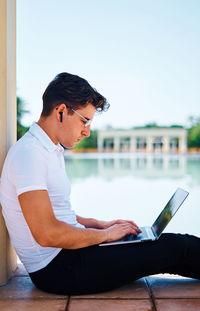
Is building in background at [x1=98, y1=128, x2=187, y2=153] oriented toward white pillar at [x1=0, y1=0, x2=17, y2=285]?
yes

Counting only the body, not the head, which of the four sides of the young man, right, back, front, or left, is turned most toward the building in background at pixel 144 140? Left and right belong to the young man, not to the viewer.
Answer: left

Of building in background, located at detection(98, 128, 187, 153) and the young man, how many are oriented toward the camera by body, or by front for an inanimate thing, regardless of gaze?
1

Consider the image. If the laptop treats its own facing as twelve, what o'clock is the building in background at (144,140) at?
The building in background is roughly at 3 o'clock from the laptop.

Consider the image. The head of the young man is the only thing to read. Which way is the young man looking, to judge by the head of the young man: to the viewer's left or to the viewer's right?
to the viewer's right

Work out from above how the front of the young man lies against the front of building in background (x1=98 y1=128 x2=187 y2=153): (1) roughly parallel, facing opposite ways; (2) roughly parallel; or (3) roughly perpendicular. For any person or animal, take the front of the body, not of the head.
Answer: roughly perpendicular

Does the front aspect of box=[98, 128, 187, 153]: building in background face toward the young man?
yes

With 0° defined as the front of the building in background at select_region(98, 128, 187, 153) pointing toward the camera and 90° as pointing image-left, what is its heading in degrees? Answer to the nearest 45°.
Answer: approximately 0°

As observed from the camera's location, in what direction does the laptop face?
facing to the left of the viewer

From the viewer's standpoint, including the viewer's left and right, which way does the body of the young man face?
facing to the right of the viewer

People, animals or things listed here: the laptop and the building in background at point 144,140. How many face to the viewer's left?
1

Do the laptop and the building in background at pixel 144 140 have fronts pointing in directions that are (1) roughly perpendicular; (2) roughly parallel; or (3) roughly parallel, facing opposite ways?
roughly perpendicular
